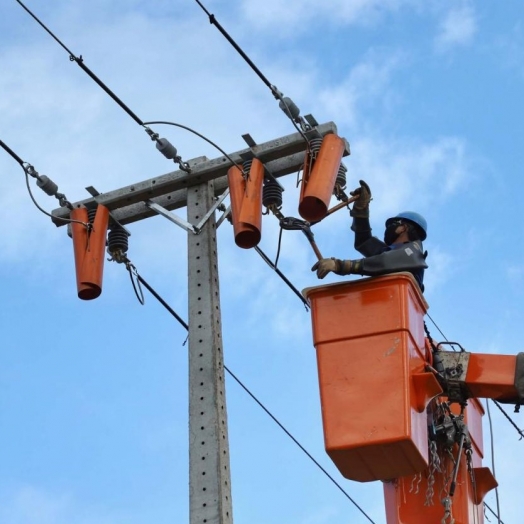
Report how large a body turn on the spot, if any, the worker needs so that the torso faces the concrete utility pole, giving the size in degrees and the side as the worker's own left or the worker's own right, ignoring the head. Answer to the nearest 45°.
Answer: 0° — they already face it

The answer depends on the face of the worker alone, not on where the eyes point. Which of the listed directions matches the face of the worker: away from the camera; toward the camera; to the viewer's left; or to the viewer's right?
to the viewer's left

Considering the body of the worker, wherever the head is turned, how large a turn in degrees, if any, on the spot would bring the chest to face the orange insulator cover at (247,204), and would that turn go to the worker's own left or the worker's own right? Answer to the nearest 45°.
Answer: approximately 45° to the worker's own left

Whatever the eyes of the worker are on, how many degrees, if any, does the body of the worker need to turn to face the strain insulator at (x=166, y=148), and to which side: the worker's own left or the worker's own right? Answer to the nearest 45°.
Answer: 0° — they already face it

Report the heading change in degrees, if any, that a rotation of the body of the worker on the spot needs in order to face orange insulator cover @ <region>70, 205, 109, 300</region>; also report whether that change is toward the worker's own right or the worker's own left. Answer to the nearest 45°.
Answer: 0° — they already face it

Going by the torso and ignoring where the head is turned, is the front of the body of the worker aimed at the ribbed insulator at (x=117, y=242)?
yes

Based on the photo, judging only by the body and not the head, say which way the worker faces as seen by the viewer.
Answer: to the viewer's left
